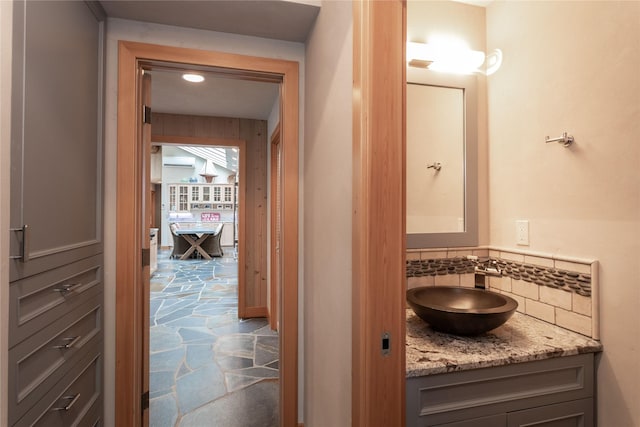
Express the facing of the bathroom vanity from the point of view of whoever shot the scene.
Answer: facing the viewer and to the right of the viewer

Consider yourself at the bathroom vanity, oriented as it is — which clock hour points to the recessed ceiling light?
The recessed ceiling light is roughly at 5 o'clock from the bathroom vanity.

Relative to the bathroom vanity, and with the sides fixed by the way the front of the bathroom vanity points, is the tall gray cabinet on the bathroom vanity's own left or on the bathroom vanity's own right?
on the bathroom vanity's own right

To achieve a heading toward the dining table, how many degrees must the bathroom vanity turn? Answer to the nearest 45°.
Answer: approximately 180°

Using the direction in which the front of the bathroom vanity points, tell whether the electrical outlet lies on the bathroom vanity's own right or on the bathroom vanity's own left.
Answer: on the bathroom vanity's own left
